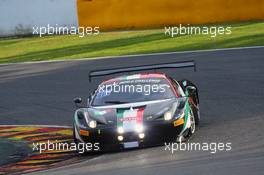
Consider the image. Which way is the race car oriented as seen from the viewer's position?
toward the camera
